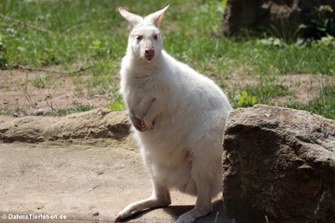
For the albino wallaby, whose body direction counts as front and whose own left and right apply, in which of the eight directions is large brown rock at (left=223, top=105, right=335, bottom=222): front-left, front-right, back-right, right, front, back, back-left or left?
left

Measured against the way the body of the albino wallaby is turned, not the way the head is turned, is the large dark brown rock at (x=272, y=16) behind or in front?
behind
